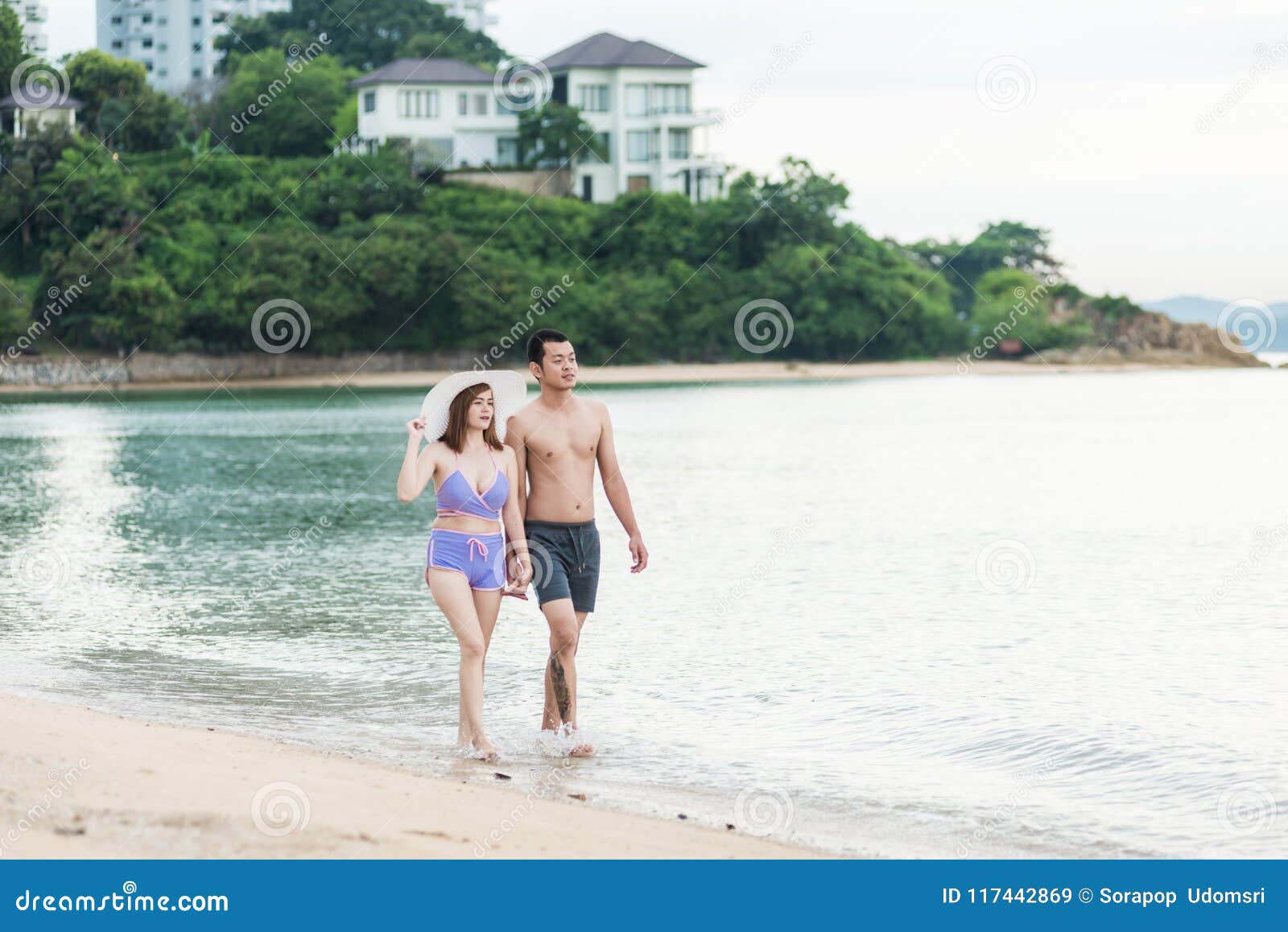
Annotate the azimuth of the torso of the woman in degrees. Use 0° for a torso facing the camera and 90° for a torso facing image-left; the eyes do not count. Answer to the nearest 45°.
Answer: approximately 315°

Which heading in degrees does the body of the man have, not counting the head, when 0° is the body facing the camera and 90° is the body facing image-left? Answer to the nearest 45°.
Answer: approximately 315°

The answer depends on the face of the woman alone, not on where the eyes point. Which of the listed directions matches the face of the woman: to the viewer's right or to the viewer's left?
to the viewer's right
